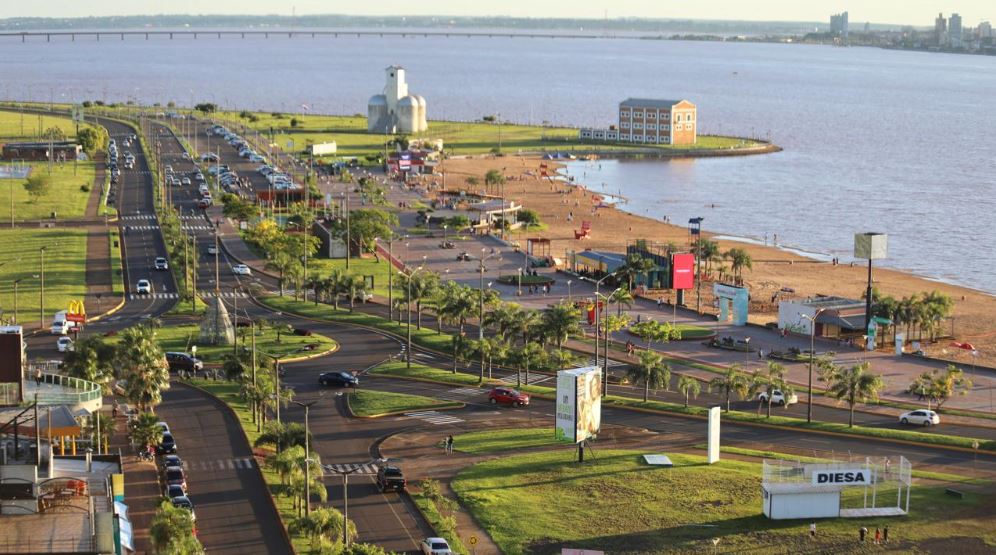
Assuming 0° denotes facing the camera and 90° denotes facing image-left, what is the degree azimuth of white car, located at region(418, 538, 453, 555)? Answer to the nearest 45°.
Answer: approximately 135°
